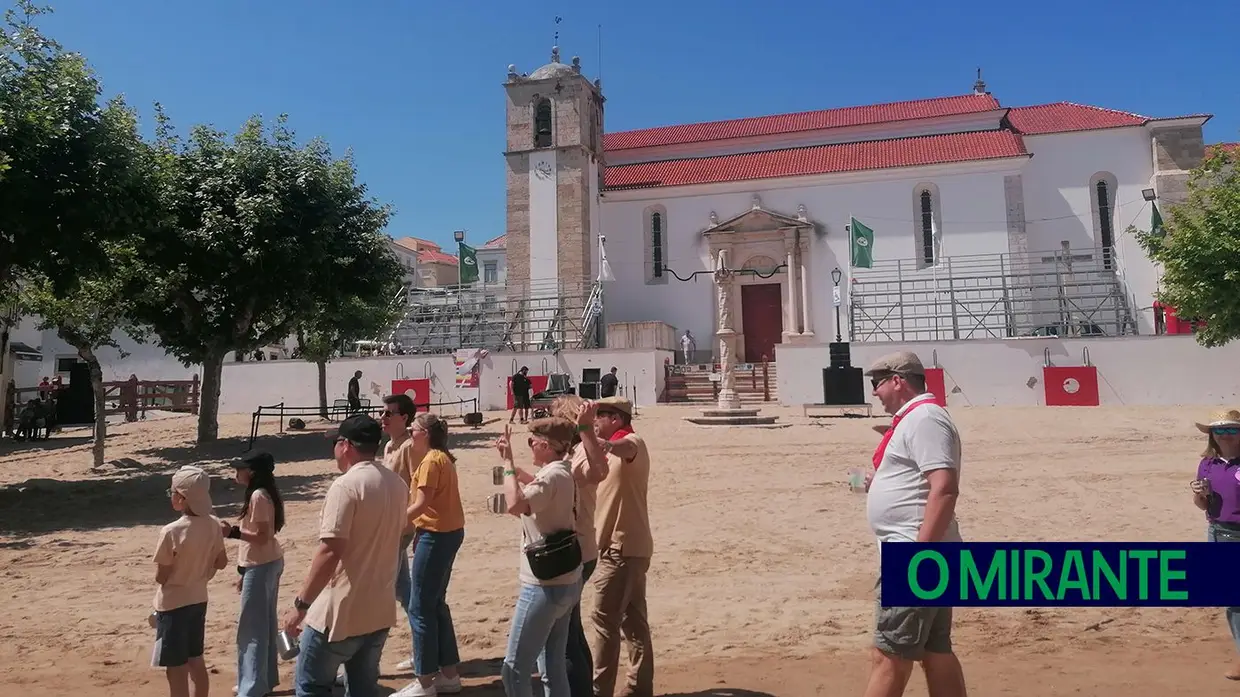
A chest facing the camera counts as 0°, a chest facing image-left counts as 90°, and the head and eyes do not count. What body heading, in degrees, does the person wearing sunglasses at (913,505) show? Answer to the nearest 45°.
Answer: approximately 90°

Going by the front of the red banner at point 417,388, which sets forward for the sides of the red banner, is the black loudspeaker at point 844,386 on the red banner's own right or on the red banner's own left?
on the red banner's own left

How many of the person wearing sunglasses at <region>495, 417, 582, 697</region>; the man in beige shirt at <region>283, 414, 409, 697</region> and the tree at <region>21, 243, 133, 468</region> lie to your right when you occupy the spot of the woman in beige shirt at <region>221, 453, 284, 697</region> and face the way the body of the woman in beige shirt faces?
1

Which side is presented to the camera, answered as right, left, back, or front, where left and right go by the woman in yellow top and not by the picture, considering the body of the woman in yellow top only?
left

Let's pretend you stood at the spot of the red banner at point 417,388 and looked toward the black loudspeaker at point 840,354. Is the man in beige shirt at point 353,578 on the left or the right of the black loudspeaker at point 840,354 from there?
right

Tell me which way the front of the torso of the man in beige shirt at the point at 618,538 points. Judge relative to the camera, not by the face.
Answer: to the viewer's left

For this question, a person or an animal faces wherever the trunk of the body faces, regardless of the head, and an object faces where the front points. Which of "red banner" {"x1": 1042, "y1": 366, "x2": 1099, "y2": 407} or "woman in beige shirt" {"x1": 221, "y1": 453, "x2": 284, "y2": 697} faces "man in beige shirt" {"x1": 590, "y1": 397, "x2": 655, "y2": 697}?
the red banner

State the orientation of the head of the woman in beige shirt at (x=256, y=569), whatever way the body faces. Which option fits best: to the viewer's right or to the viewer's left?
to the viewer's left

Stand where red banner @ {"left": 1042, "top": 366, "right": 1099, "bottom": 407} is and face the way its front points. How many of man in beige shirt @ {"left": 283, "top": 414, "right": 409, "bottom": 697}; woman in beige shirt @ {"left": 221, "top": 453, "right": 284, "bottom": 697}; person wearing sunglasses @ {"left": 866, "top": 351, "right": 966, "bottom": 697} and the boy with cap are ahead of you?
4

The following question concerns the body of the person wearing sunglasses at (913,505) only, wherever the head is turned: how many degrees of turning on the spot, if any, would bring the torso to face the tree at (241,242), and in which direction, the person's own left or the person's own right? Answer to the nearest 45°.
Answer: approximately 45° to the person's own right

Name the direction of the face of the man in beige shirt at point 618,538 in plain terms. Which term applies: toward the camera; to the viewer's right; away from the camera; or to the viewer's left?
to the viewer's left

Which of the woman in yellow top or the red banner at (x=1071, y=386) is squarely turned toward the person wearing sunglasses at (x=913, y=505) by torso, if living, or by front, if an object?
the red banner

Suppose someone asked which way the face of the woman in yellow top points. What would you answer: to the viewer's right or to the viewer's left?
to the viewer's left

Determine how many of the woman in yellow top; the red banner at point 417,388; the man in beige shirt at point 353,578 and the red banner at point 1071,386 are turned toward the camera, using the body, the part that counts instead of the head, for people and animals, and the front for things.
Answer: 2
